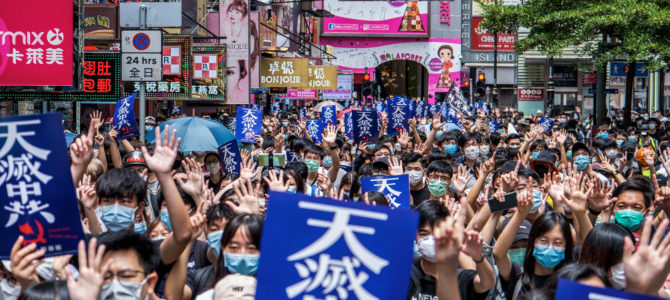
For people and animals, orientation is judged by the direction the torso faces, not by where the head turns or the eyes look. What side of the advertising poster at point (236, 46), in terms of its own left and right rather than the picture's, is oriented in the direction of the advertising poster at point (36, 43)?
front

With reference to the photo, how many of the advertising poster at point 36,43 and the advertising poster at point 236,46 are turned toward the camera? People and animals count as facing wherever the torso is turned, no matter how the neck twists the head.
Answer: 2

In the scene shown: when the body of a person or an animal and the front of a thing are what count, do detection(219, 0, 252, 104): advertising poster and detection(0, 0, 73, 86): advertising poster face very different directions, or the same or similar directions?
same or similar directions

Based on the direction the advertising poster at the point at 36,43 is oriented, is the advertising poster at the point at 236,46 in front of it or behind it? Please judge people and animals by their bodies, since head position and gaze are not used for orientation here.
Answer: behind

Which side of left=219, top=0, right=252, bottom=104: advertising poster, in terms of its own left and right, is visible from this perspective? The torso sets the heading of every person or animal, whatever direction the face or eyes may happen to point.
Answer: front
